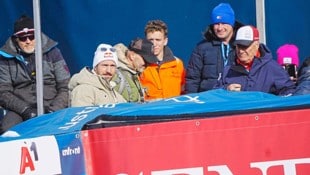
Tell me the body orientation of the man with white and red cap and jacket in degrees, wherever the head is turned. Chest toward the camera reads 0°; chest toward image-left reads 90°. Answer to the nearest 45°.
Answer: approximately 45°

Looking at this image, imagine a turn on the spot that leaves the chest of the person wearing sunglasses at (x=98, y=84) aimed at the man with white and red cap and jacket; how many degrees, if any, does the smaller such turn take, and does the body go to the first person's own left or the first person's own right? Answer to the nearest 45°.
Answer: approximately 45° to the first person's own left

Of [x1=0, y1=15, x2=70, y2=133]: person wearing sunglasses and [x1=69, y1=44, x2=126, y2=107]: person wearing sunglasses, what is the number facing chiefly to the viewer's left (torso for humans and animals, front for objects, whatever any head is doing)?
0

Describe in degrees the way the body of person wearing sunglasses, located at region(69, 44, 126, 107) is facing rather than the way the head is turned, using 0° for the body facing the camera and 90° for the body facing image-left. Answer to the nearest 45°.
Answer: approximately 315°

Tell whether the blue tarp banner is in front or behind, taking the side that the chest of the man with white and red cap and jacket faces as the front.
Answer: in front

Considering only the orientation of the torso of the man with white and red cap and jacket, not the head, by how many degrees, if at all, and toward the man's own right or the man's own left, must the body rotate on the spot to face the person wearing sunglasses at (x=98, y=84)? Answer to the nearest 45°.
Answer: approximately 45° to the man's own right

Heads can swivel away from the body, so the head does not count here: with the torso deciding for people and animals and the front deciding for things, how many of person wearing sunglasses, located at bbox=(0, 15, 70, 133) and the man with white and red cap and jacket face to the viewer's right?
0

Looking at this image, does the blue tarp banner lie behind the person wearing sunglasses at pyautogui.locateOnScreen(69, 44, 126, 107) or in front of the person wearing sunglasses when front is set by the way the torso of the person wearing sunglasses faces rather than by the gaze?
in front

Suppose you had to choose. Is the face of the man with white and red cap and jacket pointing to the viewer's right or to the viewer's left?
to the viewer's left

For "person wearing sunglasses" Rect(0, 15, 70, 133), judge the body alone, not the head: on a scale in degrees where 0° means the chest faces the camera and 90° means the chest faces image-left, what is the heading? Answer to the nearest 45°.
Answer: approximately 0°
